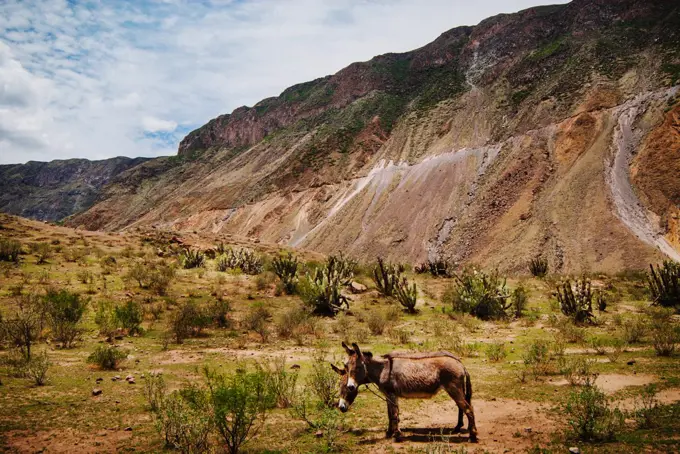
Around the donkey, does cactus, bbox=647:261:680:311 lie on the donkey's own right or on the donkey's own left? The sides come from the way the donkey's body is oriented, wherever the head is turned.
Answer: on the donkey's own right

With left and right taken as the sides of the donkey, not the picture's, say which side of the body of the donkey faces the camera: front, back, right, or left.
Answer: left

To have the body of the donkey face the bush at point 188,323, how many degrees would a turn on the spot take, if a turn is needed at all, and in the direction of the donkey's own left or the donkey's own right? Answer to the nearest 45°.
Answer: approximately 45° to the donkey's own right

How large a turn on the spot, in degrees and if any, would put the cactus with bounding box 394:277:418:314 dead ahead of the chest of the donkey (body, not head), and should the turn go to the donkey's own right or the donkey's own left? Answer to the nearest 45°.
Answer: approximately 90° to the donkey's own right

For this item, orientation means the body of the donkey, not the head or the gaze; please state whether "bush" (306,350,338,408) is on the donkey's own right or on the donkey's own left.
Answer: on the donkey's own right

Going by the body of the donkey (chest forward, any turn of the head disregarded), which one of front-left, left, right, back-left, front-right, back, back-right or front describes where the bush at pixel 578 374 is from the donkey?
back-right

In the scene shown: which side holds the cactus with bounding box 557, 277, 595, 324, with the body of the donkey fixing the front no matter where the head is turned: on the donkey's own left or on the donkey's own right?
on the donkey's own right

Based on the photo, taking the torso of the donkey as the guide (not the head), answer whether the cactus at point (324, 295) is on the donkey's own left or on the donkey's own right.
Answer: on the donkey's own right
